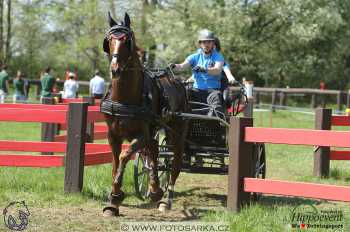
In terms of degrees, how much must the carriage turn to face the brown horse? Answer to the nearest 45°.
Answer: approximately 45° to its right

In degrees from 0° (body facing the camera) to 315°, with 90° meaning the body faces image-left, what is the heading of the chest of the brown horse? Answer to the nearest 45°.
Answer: approximately 45°

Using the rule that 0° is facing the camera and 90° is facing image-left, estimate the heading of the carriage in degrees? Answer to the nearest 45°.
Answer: approximately 0°

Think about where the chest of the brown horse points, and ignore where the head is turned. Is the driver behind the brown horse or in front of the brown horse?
behind

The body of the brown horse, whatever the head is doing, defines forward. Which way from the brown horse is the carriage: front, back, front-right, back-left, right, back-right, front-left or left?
back
